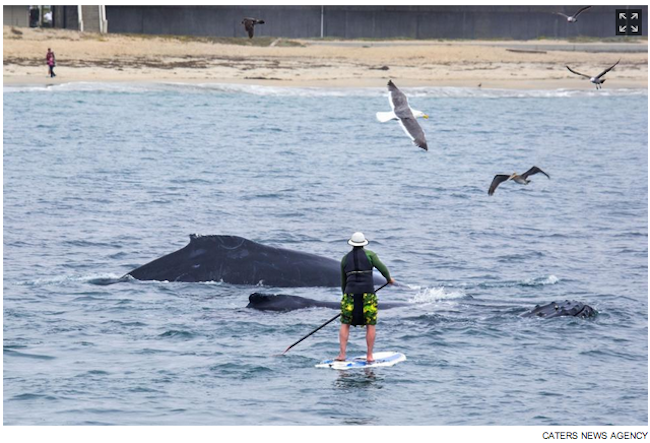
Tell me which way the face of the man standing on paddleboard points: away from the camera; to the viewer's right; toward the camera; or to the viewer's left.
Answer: away from the camera

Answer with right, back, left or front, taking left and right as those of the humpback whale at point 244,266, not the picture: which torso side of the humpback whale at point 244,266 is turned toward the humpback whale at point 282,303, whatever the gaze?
right

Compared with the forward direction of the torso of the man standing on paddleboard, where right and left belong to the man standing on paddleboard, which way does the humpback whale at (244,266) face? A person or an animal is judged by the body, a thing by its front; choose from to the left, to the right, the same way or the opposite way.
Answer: to the right

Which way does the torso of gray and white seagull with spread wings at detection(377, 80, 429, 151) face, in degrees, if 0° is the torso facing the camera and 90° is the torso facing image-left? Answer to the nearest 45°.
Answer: approximately 270°

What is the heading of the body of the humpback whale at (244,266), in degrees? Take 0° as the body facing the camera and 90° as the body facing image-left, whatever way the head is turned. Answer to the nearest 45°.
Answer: approximately 270°

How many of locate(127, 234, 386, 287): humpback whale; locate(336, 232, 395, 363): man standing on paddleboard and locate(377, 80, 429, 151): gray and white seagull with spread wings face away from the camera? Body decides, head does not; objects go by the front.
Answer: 1

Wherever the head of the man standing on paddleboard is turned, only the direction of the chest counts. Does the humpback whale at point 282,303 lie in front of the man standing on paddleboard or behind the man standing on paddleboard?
in front

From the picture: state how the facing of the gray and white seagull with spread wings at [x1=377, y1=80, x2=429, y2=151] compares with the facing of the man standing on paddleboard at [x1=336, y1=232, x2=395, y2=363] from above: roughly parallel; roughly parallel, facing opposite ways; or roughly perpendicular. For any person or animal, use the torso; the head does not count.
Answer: roughly perpendicular

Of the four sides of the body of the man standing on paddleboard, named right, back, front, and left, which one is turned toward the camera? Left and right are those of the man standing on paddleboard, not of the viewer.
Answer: back

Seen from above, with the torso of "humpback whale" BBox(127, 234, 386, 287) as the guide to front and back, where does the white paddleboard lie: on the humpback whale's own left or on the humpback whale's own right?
on the humpback whale's own right
